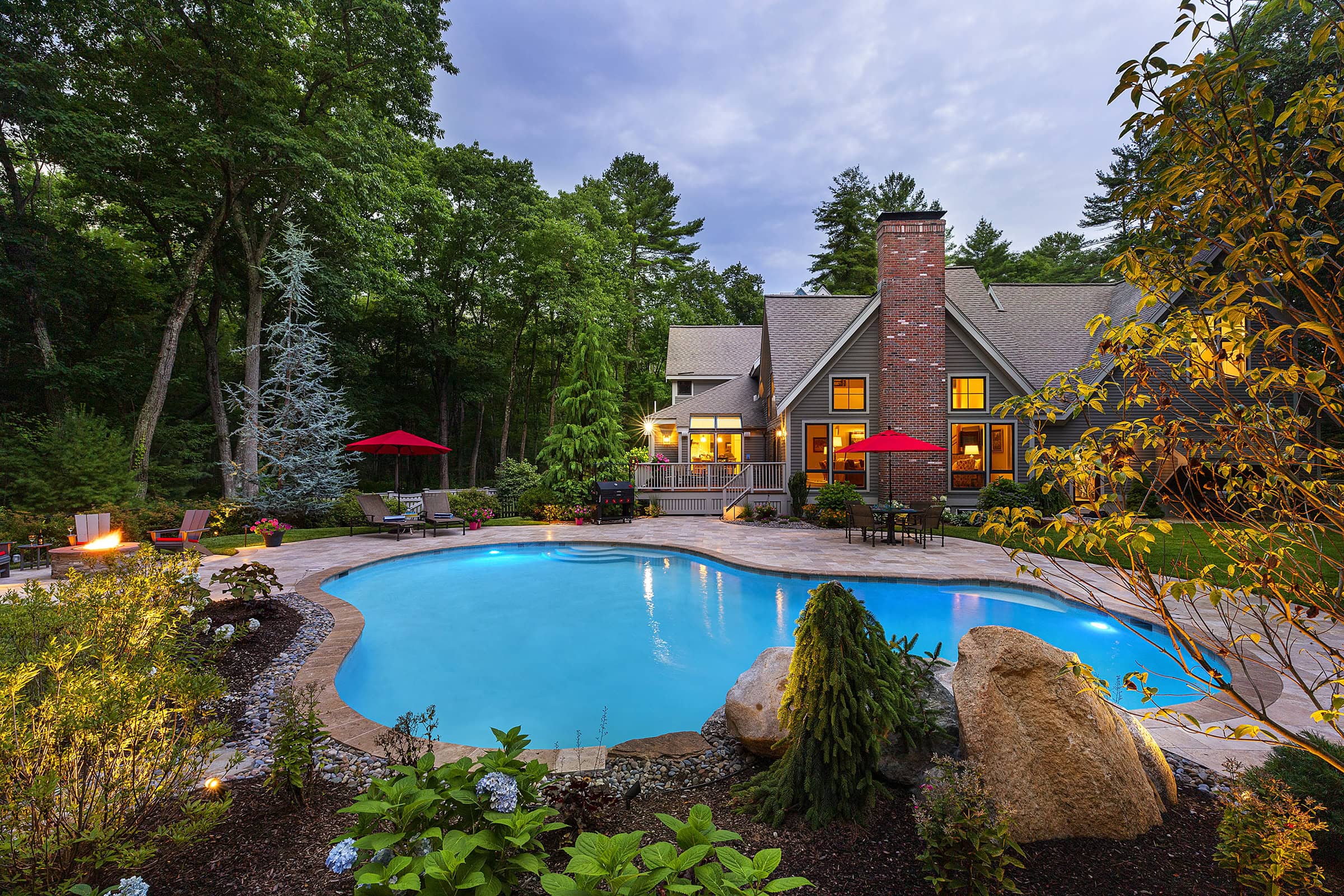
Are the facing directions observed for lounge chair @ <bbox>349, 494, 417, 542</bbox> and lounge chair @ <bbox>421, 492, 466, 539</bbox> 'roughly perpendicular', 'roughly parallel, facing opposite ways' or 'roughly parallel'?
roughly parallel

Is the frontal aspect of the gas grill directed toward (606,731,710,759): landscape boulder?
yes

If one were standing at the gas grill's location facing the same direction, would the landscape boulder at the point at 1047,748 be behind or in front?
in front

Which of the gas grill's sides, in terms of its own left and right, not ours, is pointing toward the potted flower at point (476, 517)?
right

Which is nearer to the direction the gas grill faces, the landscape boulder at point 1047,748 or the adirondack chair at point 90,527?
the landscape boulder

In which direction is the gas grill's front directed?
toward the camera

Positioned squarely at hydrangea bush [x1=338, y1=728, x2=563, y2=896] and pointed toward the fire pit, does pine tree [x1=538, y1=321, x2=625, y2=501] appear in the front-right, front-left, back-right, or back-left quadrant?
front-right

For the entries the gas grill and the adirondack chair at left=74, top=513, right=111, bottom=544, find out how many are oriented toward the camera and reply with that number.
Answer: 2

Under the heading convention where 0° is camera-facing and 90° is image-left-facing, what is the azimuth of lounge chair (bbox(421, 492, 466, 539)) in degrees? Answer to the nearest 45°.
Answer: approximately 315°

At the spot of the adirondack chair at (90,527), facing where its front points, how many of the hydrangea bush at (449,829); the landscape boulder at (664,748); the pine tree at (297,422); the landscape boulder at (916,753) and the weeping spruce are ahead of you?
4

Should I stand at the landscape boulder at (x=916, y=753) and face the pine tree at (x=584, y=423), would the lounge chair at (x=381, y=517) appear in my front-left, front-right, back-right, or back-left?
front-left
